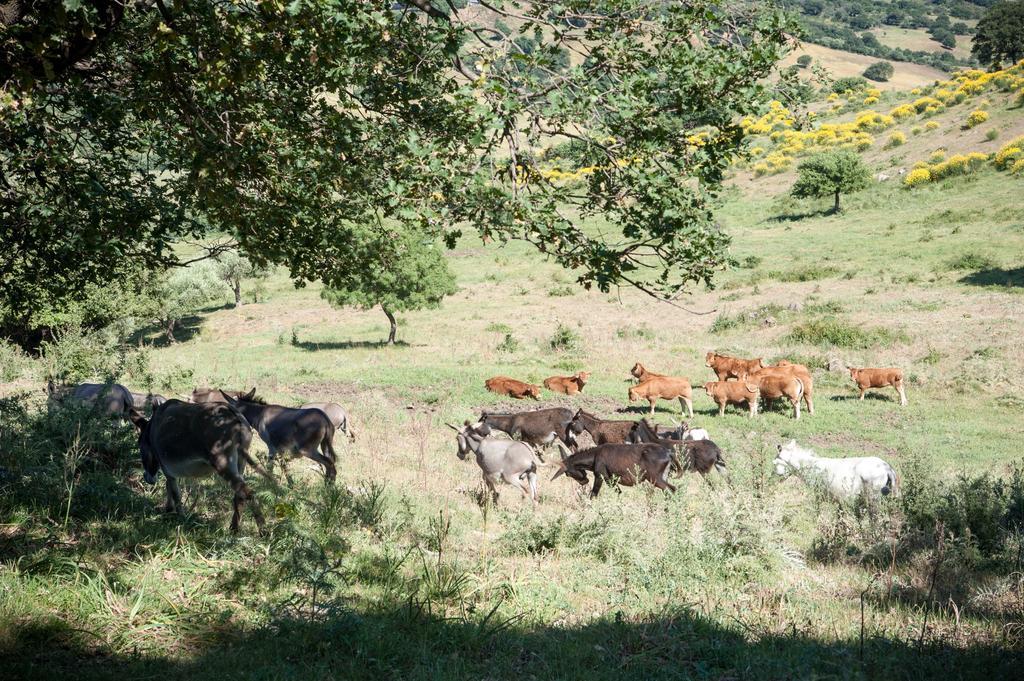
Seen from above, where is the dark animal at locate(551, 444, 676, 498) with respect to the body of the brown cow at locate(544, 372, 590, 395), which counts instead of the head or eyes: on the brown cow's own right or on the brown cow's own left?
on the brown cow's own right

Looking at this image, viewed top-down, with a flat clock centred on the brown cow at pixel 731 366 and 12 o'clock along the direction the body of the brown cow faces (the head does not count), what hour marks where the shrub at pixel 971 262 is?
The shrub is roughly at 4 o'clock from the brown cow.

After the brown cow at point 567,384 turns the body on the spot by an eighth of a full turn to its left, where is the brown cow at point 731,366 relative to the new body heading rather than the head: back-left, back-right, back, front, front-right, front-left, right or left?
front-right

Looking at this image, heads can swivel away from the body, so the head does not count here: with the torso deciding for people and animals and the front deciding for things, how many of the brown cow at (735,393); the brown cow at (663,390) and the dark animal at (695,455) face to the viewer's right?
0

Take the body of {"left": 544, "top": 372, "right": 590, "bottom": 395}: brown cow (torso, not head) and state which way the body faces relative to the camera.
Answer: to the viewer's right

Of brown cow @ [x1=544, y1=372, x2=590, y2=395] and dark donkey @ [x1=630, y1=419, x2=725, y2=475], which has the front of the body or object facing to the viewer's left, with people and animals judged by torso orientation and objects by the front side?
the dark donkey

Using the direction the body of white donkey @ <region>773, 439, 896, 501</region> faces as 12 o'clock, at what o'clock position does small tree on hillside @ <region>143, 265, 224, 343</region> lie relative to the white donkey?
The small tree on hillside is roughly at 1 o'clock from the white donkey.

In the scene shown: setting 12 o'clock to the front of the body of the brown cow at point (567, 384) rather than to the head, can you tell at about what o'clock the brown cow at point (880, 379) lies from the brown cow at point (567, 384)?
the brown cow at point (880, 379) is roughly at 12 o'clock from the brown cow at point (567, 384).

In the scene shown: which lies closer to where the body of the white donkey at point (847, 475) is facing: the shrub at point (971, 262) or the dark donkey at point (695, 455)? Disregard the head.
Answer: the dark donkey

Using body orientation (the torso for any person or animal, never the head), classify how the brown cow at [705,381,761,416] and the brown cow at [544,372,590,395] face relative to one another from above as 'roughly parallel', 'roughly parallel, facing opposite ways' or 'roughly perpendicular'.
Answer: roughly parallel, facing opposite ways

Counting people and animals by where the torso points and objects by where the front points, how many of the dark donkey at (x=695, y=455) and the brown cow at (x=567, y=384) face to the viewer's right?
1

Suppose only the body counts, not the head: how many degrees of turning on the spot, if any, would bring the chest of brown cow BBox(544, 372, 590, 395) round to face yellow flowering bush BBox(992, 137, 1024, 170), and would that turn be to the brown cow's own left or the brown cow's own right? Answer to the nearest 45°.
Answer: approximately 45° to the brown cow's own left

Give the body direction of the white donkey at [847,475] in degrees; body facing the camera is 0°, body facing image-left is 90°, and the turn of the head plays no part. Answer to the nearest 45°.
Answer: approximately 90°

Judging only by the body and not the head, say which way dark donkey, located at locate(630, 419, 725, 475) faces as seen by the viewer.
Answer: to the viewer's left

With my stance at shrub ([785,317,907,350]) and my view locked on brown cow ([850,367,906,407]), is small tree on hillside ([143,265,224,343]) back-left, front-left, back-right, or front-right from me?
back-right

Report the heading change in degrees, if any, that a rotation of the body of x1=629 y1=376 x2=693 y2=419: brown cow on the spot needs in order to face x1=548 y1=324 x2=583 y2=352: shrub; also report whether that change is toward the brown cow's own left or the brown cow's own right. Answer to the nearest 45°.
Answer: approximately 45° to the brown cow's own right

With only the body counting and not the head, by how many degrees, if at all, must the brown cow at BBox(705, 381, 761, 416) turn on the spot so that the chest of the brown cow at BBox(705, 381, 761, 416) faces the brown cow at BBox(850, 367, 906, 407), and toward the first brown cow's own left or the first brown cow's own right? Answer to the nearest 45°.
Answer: approximately 135° to the first brown cow's own right

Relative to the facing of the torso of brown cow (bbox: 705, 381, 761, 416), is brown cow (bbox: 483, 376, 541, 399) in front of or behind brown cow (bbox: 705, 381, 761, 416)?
in front
